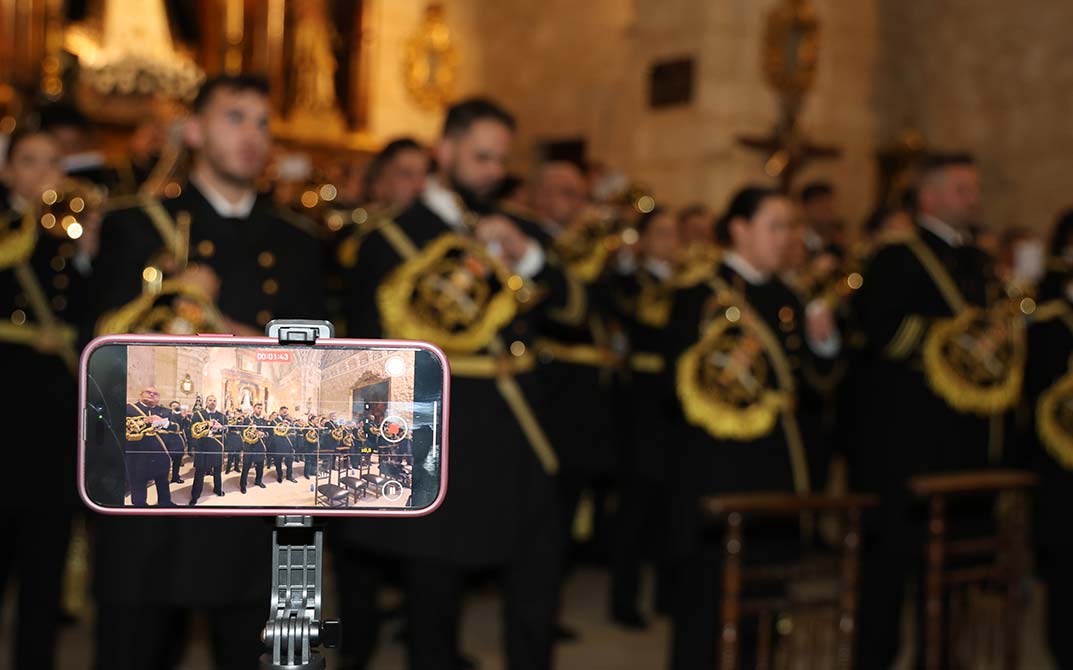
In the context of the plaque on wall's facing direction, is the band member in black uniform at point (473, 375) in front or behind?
in front

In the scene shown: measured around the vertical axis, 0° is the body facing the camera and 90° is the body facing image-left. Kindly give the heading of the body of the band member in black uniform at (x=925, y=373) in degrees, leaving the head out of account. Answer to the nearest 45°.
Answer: approximately 315°

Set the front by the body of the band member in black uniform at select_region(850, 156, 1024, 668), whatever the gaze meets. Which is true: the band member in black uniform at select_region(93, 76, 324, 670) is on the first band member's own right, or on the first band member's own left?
on the first band member's own right

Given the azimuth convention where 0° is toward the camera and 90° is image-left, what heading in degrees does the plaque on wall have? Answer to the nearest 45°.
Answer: approximately 45°

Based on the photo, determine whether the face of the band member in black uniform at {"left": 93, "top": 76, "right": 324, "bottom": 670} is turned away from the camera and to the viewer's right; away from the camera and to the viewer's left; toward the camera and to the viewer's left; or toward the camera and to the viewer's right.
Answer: toward the camera and to the viewer's right

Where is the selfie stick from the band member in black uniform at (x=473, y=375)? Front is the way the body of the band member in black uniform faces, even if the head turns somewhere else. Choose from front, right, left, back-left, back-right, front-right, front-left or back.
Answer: front-right

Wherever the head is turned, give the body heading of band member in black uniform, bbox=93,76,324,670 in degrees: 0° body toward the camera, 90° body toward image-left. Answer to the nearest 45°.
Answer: approximately 315°
